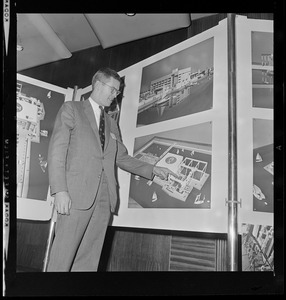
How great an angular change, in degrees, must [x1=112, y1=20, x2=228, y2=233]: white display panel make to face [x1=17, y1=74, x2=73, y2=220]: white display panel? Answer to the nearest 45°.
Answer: approximately 45° to its right

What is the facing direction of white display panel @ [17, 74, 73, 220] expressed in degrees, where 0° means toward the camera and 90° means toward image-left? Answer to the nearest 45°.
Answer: approximately 315°

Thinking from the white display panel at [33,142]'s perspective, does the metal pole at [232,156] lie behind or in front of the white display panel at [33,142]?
in front

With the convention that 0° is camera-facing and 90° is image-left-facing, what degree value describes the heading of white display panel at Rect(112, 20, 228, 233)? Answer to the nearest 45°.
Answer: approximately 45°

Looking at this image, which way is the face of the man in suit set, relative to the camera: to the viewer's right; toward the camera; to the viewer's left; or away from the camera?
to the viewer's right

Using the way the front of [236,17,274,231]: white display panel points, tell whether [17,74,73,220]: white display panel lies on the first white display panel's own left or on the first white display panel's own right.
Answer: on the first white display panel's own right

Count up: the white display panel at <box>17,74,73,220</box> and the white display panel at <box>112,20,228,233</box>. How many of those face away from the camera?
0
